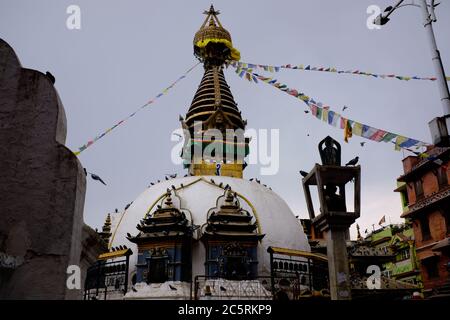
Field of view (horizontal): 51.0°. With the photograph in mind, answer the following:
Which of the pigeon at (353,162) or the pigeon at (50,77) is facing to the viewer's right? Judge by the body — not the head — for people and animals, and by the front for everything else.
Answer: the pigeon at (353,162)

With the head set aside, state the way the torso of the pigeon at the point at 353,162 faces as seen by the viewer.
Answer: to the viewer's right

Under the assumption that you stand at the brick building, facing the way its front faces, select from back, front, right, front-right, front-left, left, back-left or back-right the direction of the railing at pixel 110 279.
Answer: front

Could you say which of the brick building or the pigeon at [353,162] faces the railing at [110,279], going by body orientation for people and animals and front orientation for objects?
the brick building

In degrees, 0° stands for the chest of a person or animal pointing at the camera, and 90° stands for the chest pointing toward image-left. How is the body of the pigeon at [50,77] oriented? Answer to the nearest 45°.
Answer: approximately 90°

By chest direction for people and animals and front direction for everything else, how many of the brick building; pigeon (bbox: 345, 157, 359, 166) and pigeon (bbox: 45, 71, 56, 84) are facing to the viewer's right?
1

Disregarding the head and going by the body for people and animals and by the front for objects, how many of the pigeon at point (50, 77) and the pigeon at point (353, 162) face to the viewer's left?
1

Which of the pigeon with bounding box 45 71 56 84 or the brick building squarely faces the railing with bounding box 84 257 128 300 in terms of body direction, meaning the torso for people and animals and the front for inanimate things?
the brick building

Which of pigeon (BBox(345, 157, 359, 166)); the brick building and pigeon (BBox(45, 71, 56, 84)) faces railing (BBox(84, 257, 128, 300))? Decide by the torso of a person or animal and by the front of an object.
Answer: the brick building
